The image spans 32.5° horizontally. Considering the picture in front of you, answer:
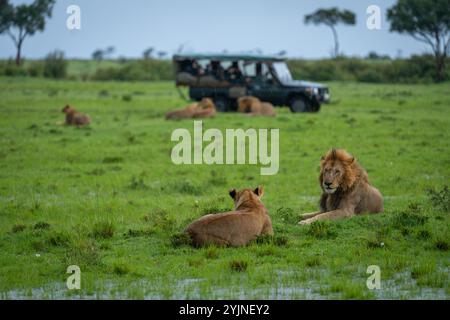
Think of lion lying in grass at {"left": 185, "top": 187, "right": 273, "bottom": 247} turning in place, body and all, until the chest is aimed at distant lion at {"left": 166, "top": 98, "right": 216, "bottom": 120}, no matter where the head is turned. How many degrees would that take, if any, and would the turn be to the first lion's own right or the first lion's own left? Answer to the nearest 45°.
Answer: approximately 45° to the first lion's own left

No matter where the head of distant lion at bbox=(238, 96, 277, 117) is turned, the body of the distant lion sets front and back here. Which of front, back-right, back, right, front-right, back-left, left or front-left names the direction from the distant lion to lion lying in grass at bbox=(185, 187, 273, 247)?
left

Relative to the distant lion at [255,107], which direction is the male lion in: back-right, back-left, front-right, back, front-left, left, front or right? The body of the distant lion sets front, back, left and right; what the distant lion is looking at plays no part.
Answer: left

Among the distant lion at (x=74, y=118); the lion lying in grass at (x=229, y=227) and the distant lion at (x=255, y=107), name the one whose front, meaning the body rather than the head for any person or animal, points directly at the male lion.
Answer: the lion lying in grass

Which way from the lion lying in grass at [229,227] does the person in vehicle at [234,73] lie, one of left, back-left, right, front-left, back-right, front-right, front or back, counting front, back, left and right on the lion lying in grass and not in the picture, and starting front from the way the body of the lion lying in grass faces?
front-left

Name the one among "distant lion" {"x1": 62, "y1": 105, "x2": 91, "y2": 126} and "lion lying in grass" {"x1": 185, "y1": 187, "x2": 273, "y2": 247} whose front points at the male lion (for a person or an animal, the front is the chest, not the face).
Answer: the lion lying in grass

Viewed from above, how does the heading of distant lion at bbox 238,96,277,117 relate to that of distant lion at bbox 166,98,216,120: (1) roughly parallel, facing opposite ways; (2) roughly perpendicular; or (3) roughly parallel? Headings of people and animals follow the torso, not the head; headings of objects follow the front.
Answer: roughly parallel, facing opposite ways

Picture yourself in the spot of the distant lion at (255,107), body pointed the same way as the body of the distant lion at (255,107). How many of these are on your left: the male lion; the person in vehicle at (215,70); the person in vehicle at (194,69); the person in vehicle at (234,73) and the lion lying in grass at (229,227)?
2

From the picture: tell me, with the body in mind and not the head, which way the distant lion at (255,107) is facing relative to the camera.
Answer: to the viewer's left

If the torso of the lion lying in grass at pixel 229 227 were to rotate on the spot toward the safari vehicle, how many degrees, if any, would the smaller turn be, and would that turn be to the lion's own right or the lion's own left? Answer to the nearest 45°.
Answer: approximately 45° to the lion's own left

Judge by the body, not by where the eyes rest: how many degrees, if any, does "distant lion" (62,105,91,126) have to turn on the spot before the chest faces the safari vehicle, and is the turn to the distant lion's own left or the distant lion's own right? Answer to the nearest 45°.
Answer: approximately 135° to the distant lion's own right

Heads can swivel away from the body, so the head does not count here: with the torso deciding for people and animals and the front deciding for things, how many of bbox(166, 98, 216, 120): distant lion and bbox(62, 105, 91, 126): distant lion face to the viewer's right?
1

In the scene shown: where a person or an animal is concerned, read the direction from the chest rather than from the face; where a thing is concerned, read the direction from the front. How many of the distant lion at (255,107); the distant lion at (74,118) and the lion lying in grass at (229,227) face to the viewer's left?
2

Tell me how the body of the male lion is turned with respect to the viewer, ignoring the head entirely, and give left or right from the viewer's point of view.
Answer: facing the viewer and to the left of the viewer

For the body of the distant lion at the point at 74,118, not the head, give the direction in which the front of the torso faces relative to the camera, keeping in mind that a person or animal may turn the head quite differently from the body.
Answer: to the viewer's left

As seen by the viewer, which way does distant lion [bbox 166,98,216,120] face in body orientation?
to the viewer's right

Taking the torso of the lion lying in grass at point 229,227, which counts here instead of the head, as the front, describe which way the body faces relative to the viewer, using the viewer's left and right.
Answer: facing away from the viewer and to the right of the viewer

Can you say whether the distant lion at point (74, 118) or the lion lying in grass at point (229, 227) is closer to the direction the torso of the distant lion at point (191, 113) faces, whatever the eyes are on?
the lion lying in grass

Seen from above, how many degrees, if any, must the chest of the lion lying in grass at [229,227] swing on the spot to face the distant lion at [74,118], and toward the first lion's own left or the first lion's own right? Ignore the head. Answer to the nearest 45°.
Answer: approximately 45° to the first lion's own left
